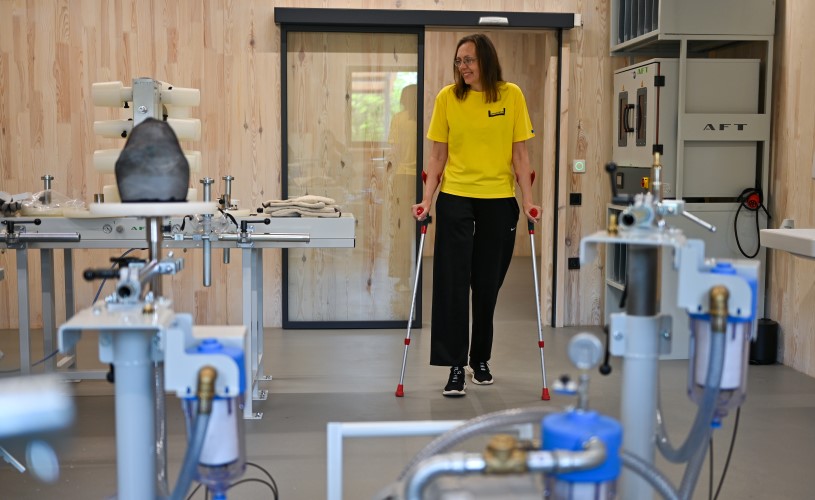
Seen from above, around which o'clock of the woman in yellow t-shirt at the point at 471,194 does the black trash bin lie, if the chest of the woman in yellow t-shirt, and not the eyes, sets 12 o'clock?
The black trash bin is roughly at 8 o'clock from the woman in yellow t-shirt.

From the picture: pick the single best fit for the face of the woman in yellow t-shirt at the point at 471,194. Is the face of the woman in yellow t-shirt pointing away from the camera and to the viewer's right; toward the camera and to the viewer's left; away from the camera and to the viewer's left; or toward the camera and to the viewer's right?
toward the camera and to the viewer's left

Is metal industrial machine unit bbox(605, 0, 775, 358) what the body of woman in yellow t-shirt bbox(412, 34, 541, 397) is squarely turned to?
no
